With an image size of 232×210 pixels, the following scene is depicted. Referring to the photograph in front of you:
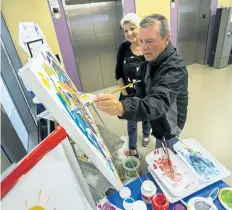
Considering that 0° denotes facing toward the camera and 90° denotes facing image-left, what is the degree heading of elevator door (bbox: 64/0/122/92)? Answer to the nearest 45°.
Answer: approximately 0°

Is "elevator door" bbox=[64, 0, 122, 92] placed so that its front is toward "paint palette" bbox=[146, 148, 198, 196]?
yes

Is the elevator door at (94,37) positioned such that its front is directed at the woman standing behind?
yes

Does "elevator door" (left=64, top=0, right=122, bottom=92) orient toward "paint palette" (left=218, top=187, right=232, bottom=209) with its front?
yes

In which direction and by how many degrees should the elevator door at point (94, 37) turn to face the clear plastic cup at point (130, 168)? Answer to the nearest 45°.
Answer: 0° — it already faces it

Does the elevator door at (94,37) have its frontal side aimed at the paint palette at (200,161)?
yes

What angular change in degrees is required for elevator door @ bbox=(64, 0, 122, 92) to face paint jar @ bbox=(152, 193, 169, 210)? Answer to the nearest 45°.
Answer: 0° — it already faces it

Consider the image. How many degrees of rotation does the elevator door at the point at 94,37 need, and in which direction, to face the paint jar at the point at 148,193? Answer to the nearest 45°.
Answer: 0° — it already faces it
